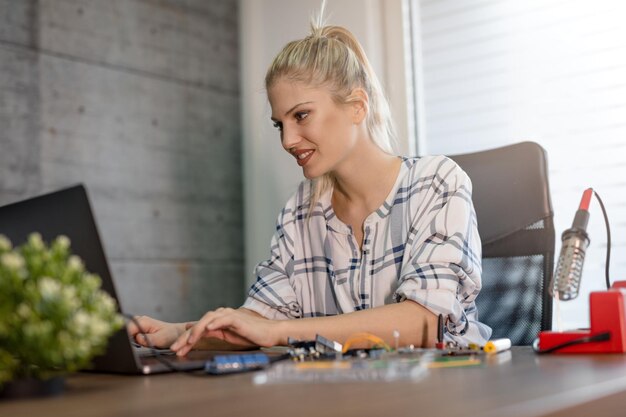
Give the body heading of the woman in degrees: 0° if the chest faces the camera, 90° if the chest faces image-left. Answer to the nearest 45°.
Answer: approximately 45°

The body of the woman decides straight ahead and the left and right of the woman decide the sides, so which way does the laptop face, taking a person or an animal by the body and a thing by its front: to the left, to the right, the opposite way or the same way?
the opposite way

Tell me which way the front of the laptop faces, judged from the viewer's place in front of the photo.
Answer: facing away from the viewer and to the right of the viewer

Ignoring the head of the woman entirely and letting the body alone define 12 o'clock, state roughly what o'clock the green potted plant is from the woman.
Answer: The green potted plant is roughly at 11 o'clock from the woman.
